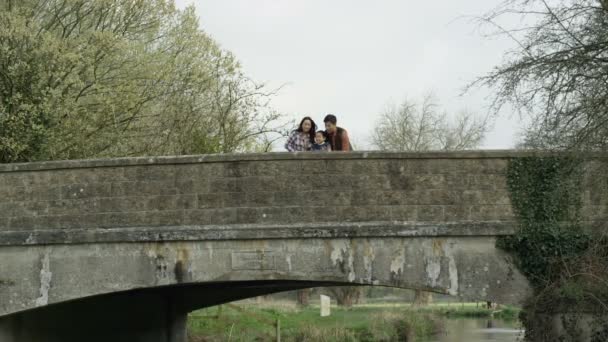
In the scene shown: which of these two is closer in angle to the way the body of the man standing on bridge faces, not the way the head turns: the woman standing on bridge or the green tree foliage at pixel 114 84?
the woman standing on bridge

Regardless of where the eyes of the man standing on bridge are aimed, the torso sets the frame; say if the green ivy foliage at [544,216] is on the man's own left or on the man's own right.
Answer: on the man's own left

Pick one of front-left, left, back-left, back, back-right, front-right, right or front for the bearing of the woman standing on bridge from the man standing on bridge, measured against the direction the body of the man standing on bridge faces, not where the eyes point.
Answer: front-right

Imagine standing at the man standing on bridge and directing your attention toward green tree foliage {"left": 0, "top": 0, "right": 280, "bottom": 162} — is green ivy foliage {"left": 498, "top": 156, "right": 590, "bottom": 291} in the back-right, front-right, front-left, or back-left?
back-right

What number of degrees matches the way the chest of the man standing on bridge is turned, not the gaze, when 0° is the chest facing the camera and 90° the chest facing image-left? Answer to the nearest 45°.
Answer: approximately 45°

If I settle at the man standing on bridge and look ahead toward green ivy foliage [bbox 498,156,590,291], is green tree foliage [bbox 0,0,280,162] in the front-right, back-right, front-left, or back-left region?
back-left

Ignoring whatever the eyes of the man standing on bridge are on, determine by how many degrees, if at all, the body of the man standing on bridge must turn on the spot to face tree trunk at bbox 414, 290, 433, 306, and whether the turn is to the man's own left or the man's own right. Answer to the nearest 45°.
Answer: approximately 135° to the man's own right
